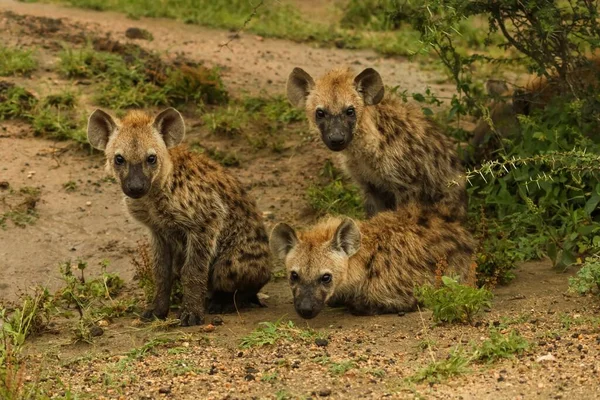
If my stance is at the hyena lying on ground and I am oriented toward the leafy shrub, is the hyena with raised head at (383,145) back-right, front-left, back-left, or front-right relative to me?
front-left

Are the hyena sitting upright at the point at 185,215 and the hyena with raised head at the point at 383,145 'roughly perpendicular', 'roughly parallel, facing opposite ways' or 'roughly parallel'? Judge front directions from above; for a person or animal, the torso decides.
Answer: roughly parallel

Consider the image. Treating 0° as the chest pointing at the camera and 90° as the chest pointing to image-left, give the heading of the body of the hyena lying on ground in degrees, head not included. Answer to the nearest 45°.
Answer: approximately 45°

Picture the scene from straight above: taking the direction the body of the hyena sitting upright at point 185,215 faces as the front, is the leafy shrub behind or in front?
behind

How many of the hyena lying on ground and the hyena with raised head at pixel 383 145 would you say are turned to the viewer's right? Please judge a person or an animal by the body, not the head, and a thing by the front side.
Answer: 0

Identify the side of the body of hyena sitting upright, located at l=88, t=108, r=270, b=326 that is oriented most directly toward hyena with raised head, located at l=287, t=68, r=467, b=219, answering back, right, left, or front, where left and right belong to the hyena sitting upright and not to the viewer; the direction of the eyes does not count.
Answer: back

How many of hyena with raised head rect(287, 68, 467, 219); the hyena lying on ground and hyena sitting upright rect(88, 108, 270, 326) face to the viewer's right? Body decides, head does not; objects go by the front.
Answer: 0

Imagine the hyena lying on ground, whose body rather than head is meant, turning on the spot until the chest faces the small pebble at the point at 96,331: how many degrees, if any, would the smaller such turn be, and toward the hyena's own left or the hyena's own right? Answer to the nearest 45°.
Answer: approximately 45° to the hyena's own right

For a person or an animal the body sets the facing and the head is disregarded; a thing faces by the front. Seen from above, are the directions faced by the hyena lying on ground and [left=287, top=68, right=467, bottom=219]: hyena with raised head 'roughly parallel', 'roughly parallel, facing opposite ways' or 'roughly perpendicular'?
roughly parallel

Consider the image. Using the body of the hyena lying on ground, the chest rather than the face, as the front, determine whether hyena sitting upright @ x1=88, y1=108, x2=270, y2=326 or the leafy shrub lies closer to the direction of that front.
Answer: the hyena sitting upright

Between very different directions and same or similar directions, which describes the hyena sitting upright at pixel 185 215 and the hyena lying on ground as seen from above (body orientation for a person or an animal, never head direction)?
same or similar directions

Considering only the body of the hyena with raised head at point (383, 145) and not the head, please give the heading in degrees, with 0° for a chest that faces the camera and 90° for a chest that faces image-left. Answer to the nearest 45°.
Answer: approximately 45°

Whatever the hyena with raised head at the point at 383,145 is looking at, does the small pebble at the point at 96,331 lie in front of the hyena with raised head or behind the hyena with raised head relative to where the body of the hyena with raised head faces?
in front

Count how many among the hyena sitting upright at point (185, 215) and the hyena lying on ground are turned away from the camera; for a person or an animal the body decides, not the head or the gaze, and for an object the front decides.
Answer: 0

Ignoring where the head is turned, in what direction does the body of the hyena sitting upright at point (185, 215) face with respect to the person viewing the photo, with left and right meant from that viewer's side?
facing the viewer and to the left of the viewer
